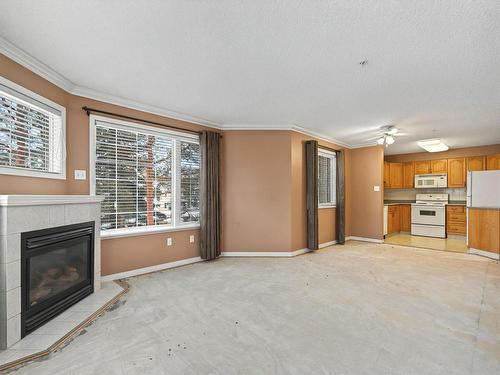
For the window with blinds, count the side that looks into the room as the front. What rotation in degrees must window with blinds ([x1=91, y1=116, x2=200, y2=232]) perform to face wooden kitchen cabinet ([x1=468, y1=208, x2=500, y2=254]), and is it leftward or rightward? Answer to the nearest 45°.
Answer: approximately 45° to its left

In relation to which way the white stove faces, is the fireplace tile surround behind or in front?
in front

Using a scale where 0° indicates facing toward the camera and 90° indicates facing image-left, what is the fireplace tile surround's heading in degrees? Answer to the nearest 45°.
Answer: approximately 315°

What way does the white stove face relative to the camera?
toward the camera

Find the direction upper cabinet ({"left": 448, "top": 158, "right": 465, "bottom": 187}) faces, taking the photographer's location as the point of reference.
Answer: facing the viewer

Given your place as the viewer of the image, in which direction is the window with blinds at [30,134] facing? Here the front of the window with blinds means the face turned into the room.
facing the viewer and to the right of the viewer

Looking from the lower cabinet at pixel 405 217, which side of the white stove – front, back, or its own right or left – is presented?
right

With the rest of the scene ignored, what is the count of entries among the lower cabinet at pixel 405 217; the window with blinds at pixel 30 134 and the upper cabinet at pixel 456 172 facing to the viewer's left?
0

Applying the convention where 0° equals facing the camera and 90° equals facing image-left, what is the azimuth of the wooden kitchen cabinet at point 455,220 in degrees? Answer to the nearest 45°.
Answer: approximately 0°

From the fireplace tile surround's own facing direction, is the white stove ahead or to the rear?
ahead

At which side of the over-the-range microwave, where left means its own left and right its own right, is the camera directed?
front

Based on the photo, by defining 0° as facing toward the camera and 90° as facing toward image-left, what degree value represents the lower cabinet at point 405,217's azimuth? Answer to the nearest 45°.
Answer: approximately 0°

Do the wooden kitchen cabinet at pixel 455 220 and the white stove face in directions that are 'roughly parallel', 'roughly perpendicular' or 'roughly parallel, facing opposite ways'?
roughly parallel

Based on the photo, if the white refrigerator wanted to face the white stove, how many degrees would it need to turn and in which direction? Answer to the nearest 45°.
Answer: approximately 45° to its right
